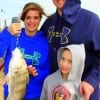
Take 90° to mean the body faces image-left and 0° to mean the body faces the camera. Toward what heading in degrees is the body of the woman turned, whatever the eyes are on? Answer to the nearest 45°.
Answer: approximately 0°

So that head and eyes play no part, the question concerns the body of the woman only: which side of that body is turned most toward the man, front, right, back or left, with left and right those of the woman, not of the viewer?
left

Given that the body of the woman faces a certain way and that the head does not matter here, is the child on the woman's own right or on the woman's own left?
on the woman's own left
